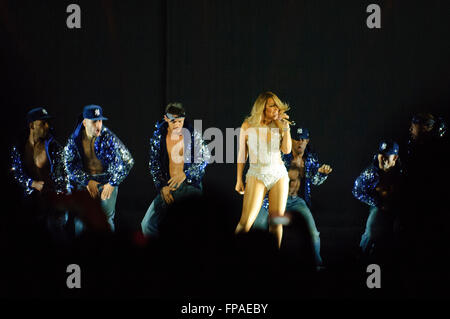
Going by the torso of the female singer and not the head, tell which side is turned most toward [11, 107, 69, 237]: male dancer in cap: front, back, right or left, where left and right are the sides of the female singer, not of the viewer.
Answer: right

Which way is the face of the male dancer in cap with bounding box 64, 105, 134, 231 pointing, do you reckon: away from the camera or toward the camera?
toward the camera

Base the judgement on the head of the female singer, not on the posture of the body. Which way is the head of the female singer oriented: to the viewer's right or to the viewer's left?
to the viewer's right

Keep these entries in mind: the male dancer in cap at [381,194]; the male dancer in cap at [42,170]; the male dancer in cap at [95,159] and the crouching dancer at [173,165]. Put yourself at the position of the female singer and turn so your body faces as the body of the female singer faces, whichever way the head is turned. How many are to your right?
3

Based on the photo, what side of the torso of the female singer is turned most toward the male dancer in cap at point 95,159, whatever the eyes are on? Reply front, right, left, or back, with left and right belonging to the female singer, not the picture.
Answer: right

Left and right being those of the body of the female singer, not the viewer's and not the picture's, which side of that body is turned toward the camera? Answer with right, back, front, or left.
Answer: front

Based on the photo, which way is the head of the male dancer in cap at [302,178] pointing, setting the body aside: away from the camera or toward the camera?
toward the camera
